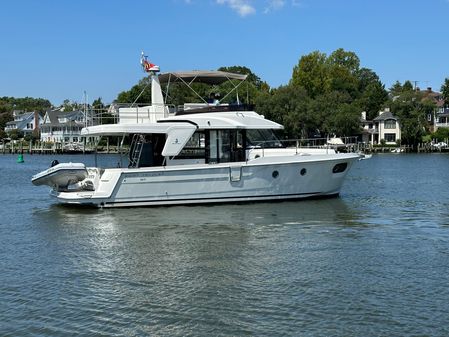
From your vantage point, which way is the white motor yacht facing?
to the viewer's right
